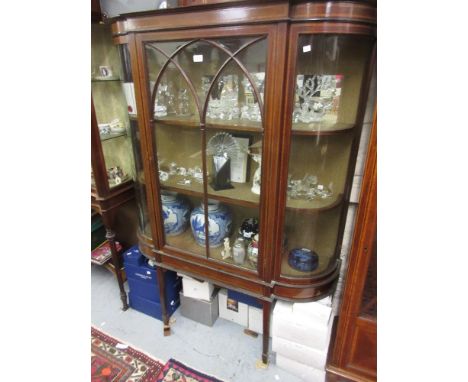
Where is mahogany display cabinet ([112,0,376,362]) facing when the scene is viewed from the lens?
facing the viewer and to the left of the viewer

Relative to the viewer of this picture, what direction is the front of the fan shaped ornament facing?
facing the viewer
